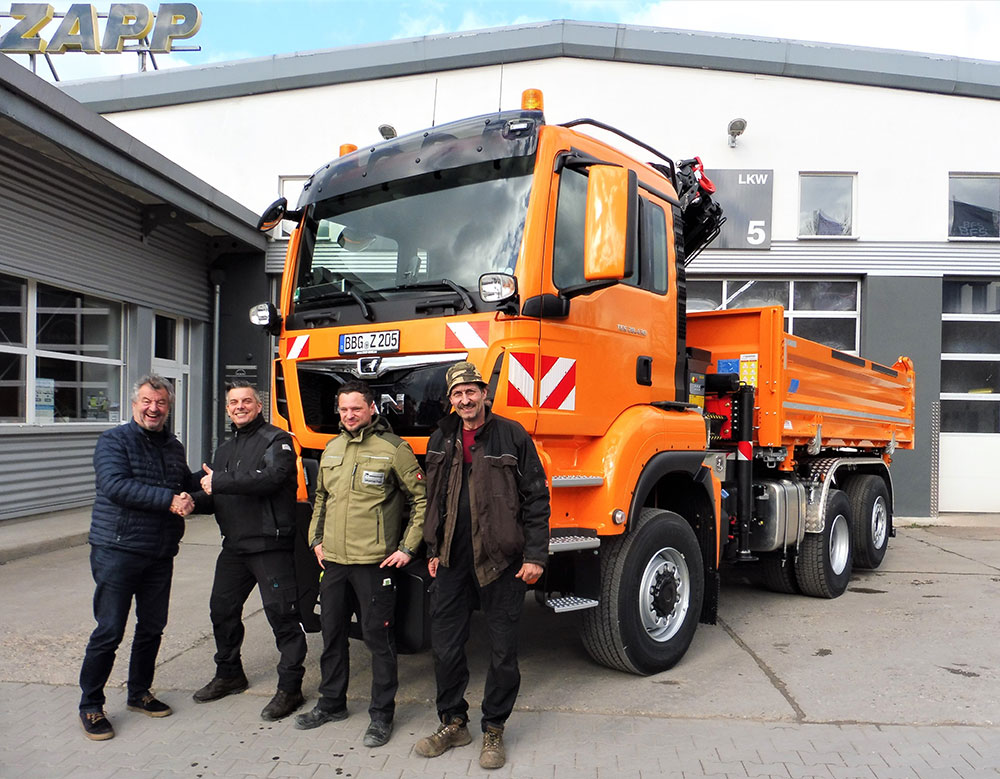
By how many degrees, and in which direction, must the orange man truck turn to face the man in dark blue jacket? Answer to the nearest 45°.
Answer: approximately 45° to its right

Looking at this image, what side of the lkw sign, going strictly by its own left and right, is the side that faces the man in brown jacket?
front

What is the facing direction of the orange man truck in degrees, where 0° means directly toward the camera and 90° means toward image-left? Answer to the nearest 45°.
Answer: approximately 45°

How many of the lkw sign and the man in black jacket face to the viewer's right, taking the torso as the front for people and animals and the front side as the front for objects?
0

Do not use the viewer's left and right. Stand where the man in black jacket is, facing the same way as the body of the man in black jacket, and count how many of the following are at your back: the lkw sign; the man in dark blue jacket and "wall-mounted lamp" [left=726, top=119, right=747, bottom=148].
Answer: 2

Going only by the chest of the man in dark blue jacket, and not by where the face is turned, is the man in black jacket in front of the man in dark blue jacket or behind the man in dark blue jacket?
in front

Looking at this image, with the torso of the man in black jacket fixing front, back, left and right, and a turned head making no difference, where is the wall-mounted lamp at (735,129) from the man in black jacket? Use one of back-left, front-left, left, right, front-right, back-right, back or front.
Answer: back

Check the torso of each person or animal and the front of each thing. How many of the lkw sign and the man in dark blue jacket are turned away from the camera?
0

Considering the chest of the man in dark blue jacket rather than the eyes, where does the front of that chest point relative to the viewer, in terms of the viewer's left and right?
facing the viewer and to the right of the viewer

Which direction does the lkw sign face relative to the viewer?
toward the camera

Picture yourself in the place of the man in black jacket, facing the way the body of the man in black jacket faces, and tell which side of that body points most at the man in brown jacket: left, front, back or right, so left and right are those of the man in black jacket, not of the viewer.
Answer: left

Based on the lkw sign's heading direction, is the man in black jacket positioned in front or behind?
in front

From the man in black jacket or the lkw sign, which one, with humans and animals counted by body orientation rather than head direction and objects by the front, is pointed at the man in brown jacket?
the lkw sign

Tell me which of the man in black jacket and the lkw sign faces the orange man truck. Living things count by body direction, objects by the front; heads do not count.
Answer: the lkw sign
